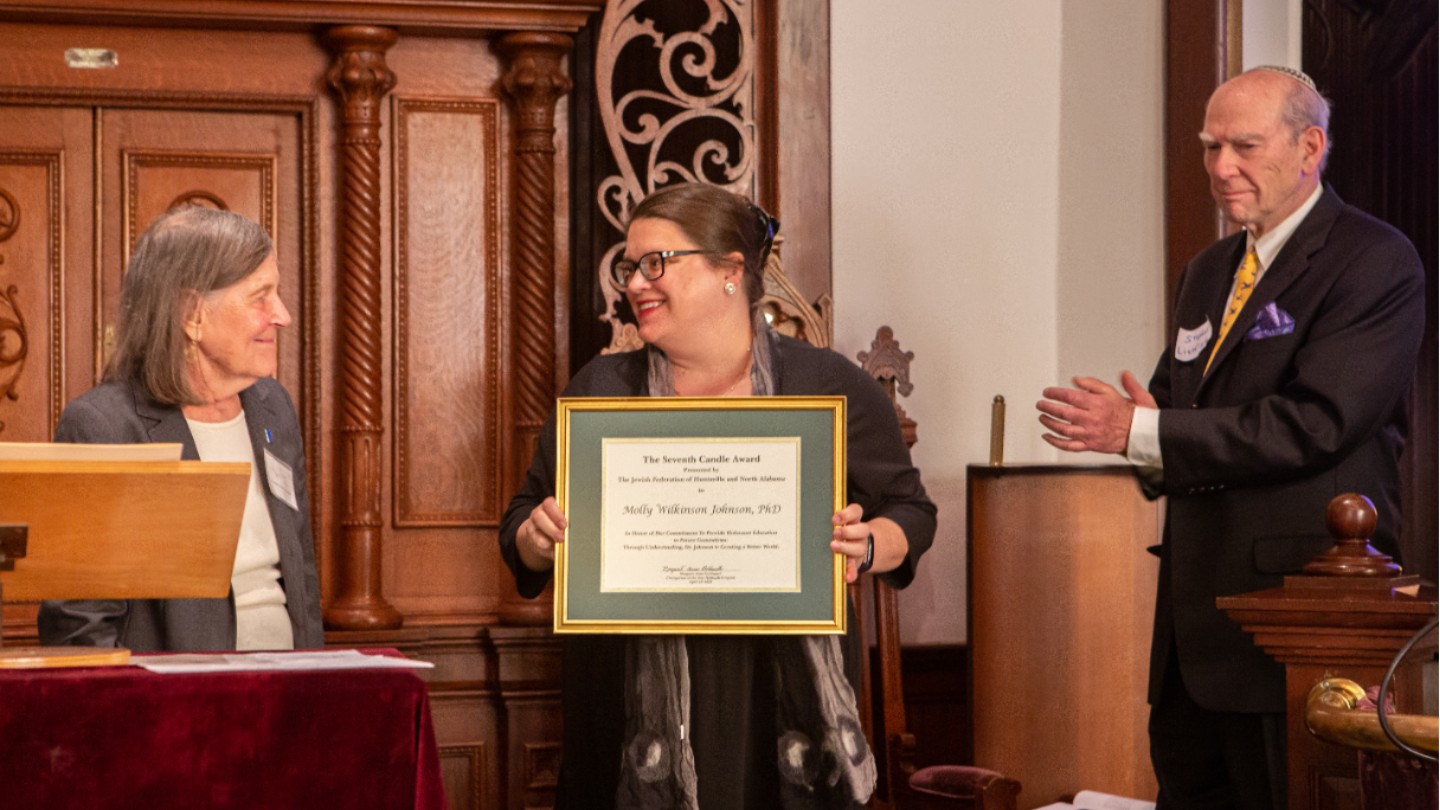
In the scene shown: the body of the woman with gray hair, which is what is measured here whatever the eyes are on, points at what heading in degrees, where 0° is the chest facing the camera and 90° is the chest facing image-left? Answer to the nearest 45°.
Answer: approximately 315°

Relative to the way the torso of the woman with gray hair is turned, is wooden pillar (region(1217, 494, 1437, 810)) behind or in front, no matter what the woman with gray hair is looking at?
in front

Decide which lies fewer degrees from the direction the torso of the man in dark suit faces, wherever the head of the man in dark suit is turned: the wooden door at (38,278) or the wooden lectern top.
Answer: the wooden lectern top

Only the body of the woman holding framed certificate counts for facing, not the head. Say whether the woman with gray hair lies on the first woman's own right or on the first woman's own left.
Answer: on the first woman's own right

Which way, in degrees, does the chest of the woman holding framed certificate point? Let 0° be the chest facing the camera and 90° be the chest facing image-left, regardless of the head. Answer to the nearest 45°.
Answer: approximately 0°

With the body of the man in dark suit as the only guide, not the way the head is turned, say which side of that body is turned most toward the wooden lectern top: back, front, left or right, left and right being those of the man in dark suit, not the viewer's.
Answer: front

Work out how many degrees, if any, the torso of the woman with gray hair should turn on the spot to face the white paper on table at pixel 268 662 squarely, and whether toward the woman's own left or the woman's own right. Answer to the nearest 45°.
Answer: approximately 45° to the woman's own right

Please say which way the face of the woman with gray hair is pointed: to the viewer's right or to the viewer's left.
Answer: to the viewer's right

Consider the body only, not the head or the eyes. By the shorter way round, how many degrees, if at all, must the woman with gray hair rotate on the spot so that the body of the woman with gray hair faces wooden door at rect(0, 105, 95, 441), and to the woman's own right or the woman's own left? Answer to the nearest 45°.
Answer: approximately 135° to the woman's own left

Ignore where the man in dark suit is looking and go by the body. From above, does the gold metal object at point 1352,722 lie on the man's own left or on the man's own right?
on the man's own left

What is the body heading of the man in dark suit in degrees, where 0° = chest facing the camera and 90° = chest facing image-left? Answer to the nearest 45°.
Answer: approximately 45°
